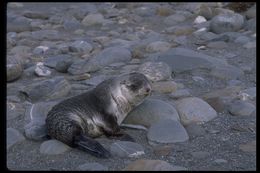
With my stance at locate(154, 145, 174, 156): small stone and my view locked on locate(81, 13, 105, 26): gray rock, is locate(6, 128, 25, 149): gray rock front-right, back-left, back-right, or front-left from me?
front-left

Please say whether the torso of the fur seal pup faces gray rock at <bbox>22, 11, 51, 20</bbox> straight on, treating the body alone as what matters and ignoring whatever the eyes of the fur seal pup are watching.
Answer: no

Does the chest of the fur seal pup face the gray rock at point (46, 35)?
no

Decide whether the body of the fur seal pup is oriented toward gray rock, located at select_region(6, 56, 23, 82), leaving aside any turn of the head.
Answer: no

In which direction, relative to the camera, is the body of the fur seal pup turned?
to the viewer's right

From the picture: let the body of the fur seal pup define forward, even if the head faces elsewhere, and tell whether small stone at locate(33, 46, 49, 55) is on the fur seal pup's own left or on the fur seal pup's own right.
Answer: on the fur seal pup's own left

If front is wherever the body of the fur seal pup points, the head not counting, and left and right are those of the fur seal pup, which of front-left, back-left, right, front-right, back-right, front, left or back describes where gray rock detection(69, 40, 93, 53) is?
left

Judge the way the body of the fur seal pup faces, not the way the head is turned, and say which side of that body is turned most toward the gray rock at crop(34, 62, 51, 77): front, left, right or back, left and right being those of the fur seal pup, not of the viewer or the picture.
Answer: left
